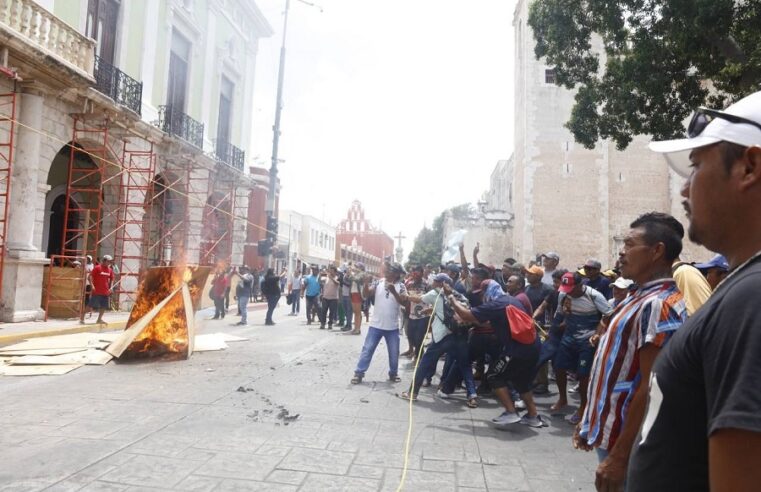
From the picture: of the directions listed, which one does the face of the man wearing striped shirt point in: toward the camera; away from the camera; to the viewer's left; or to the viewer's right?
to the viewer's left

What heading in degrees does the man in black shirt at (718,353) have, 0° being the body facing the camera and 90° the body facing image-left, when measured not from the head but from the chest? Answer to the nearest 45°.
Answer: approximately 90°

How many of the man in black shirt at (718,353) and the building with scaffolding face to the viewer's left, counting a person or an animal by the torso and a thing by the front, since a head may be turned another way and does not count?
1

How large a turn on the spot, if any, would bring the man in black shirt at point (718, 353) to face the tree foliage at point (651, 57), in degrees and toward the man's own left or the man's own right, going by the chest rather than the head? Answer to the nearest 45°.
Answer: approximately 90° to the man's own right

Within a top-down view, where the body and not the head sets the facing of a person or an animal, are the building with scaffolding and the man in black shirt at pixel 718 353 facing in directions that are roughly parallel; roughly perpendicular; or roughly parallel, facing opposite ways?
roughly parallel, facing opposite ways

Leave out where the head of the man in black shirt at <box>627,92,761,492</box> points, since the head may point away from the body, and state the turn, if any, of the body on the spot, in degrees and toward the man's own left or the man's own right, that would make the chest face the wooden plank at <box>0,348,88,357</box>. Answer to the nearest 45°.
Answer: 0° — they already face it

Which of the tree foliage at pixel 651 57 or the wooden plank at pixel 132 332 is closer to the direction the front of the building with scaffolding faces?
the tree foliage

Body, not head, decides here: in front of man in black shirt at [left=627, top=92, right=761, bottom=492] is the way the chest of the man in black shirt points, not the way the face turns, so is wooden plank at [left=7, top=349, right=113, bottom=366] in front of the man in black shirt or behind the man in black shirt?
in front

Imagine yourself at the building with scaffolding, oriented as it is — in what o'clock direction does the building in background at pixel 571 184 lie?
The building in background is roughly at 10 o'clock from the building with scaffolding.

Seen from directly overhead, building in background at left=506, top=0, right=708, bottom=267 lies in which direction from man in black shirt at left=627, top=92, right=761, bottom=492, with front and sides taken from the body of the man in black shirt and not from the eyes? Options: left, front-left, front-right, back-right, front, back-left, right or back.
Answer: right

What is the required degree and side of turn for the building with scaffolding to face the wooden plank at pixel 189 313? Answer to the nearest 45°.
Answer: approximately 45° to its right

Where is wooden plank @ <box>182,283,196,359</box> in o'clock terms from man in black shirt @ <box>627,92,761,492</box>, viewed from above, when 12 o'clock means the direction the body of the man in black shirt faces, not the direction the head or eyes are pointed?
The wooden plank is roughly at 1 o'clock from the man in black shirt.

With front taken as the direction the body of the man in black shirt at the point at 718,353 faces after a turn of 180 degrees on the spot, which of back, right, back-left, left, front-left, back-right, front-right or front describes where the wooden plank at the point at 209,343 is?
back-left

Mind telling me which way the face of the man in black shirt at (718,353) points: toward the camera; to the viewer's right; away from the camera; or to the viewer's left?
to the viewer's left

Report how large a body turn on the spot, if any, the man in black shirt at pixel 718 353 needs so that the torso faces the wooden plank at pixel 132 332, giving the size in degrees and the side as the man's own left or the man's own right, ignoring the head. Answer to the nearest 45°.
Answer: approximately 45° to the man's own right

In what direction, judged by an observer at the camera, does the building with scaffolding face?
facing the viewer and to the right of the viewer

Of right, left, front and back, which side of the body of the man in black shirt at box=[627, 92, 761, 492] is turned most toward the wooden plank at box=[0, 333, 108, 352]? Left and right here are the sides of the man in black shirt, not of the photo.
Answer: front

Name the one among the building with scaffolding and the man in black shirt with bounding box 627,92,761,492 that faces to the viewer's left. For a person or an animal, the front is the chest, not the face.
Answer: the man in black shirt

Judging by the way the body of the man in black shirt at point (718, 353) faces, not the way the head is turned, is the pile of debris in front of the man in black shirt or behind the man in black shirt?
in front

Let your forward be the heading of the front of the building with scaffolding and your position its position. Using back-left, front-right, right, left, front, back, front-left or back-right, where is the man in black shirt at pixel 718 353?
front-right
